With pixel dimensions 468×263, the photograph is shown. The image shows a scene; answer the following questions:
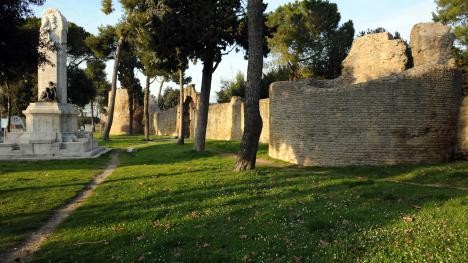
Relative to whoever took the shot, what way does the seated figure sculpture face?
facing the viewer and to the left of the viewer

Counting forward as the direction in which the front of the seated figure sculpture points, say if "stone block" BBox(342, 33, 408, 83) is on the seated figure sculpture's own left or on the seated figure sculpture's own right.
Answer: on the seated figure sculpture's own left

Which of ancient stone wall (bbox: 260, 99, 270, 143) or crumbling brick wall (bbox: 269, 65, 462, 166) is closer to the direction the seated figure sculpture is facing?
the crumbling brick wall

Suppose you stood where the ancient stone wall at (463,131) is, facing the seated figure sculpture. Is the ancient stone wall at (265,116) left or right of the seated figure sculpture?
right

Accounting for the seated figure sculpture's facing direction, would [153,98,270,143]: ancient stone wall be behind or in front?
behind

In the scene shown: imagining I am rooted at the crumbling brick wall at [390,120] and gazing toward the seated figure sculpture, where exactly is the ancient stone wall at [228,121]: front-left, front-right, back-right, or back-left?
front-right

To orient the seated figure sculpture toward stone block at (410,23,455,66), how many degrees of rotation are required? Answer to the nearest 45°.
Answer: approximately 90° to its left

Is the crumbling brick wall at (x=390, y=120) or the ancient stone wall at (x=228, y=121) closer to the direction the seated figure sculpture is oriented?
the crumbling brick wall

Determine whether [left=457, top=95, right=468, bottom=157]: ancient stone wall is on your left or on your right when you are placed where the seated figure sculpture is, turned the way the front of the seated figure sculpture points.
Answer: on your left

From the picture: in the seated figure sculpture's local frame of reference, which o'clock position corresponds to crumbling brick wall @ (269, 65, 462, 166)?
The crumbling brick wall is roughly at 9 o'clock from the seated figure sculpture.
